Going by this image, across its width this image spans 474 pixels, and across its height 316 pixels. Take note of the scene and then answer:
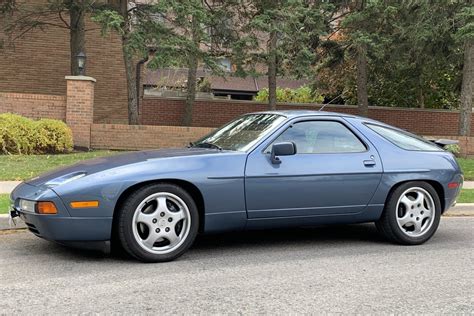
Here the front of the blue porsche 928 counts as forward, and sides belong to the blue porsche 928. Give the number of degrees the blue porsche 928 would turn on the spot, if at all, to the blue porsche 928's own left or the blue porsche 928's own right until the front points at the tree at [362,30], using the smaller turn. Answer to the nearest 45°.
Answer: approximately 135° to the blue porsche 928's own right

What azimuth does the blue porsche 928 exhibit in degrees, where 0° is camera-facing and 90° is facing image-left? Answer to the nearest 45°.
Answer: approximately 45°

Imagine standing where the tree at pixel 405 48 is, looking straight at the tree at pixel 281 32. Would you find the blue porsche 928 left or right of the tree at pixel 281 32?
left

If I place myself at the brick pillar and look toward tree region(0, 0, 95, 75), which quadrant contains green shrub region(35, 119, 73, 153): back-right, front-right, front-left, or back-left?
back-left
